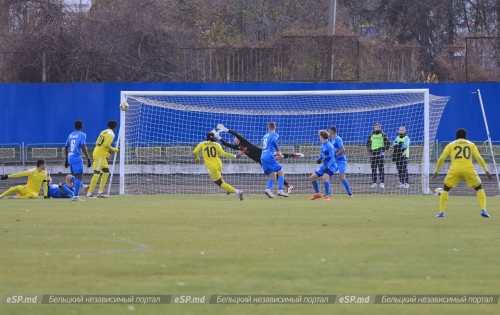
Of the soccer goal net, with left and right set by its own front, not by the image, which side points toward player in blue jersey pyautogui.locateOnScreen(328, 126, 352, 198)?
front

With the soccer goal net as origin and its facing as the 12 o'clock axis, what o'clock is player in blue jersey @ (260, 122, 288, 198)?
The player in blue jersey is roughly at 12 o'clock from the soccer goal net.

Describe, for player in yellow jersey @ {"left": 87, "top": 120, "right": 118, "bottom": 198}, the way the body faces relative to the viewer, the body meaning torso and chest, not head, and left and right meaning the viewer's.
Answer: facing away from the viewer and to the right of the viewer

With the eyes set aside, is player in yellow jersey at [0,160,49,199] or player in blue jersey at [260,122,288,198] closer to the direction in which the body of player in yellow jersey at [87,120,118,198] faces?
the player in blue jersey

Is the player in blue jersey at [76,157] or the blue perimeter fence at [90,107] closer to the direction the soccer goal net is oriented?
the player in blue jersey

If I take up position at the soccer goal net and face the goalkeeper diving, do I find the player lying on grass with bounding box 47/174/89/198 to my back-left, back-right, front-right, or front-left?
front-right

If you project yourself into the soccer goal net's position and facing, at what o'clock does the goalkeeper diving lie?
The goalkeeper diving is roughly at 12 o'clock from the soccer goal net.

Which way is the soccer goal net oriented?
toward the camera

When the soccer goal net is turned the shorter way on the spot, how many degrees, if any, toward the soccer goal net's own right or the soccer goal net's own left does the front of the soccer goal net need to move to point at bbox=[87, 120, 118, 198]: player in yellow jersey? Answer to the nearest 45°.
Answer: approximately 45° to the soccer goal net's own right

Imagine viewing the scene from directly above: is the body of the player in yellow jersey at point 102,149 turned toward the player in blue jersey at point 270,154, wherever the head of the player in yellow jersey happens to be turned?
no

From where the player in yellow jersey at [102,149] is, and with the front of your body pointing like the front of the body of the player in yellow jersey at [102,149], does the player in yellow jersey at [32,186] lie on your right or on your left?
on your left

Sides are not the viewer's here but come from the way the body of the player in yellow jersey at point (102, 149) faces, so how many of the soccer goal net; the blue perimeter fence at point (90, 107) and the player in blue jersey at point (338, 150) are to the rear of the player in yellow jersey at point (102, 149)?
0
